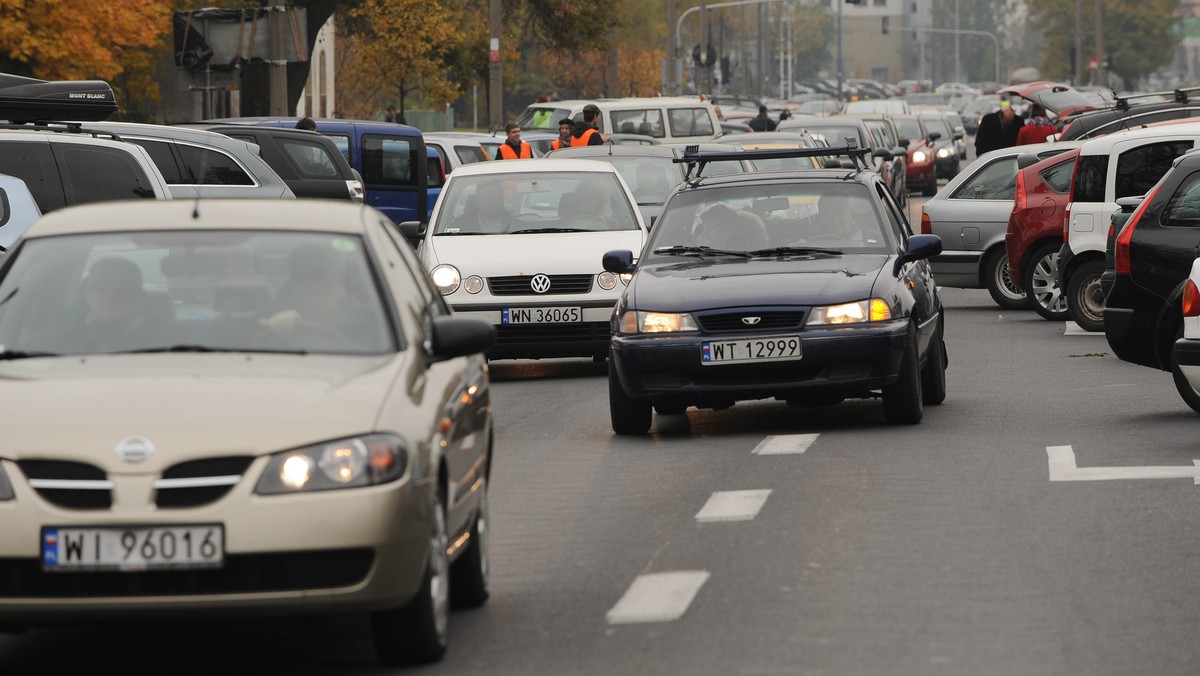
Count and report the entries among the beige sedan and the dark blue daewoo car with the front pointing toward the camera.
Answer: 2

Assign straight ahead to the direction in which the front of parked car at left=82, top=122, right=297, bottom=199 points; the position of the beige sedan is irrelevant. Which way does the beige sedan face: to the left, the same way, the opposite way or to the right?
to the left

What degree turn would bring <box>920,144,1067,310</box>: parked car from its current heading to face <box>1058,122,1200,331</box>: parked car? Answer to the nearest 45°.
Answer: approximately 90° to its right

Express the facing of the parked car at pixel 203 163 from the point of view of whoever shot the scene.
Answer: facing to the left of the viewer

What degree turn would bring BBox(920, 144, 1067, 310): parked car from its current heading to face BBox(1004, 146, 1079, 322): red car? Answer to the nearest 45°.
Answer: approximately 90° to its right

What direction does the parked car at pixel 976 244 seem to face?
to the viewer's right

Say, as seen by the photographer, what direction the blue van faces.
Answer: facing to the left of the viewer

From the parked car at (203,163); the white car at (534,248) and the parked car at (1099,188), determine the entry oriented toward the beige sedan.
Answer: the white car

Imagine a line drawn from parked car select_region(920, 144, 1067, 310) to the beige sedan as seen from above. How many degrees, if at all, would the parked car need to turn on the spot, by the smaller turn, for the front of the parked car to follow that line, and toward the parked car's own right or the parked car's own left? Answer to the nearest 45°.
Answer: approximately 90° to the parked car's own right

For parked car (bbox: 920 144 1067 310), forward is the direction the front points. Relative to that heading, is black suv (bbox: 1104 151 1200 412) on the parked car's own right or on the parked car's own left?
on the parked car's own right

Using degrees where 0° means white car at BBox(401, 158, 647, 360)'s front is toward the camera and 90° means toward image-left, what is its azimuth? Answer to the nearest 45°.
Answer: approximately 0°

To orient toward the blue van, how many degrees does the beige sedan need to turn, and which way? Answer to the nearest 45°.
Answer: approximately 180°

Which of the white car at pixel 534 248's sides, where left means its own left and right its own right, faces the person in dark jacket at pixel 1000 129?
back

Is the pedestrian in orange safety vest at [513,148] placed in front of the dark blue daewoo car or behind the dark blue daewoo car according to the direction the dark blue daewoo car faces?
behind
